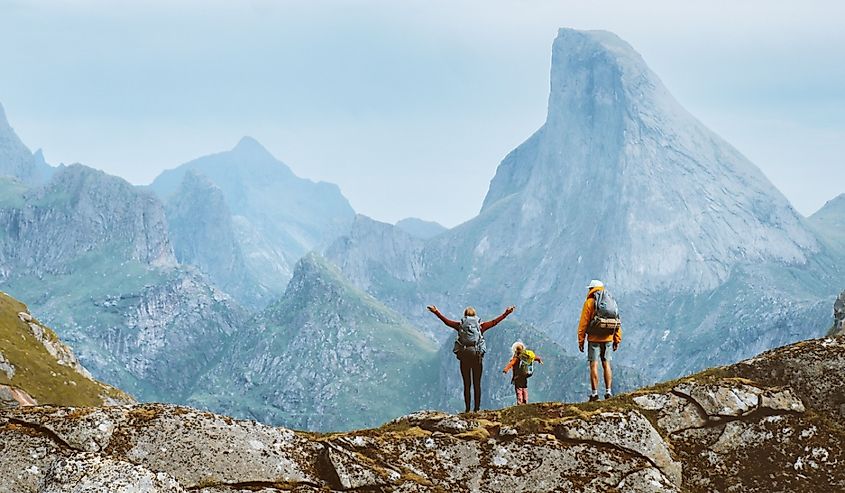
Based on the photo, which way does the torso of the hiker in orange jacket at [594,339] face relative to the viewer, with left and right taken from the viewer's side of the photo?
facing away from the viewer and to the left of the viewer
